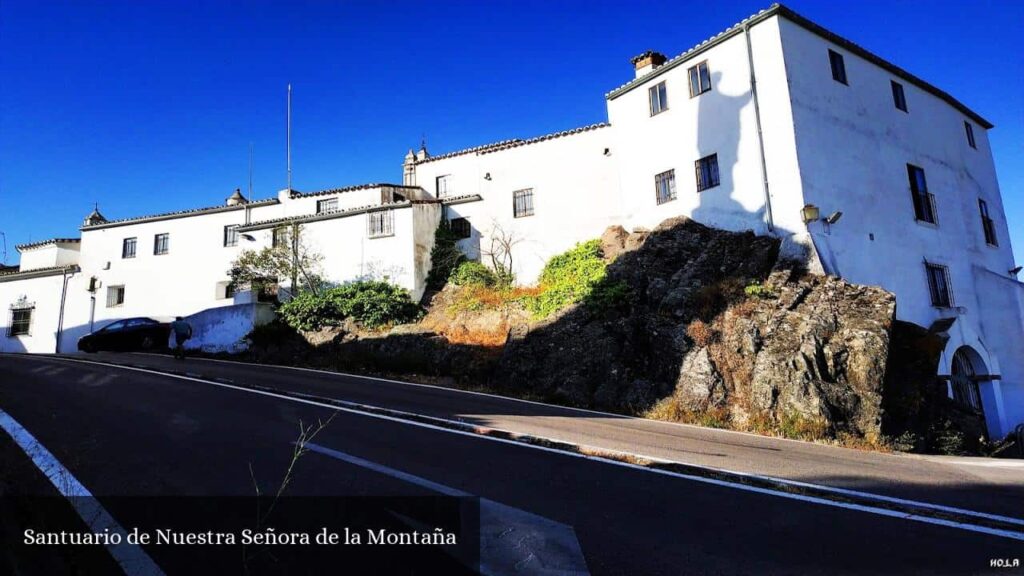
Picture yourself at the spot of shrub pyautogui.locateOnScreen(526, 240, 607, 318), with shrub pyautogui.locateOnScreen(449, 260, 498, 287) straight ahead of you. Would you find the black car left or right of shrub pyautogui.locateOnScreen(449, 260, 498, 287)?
left

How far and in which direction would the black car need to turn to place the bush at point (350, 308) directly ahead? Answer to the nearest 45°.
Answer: approximately 135° to its left

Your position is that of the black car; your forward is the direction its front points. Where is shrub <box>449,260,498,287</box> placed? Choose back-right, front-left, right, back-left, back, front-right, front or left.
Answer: back-left

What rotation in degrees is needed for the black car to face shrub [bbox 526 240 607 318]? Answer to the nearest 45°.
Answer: approximately 135° to its left

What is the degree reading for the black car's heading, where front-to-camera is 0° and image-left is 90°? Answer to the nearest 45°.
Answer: approximately 90°
